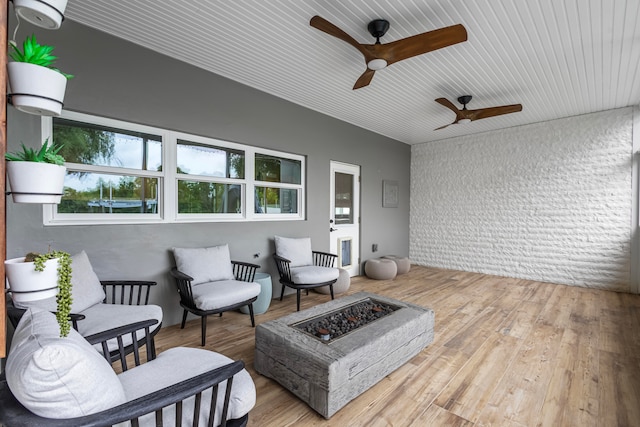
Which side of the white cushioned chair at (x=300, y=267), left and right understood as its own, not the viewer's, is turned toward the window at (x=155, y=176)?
right

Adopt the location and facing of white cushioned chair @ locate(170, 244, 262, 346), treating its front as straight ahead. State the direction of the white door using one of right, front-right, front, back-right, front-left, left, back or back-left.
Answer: left

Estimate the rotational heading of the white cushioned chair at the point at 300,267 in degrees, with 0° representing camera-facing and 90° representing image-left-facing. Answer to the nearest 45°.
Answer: approximately 315°

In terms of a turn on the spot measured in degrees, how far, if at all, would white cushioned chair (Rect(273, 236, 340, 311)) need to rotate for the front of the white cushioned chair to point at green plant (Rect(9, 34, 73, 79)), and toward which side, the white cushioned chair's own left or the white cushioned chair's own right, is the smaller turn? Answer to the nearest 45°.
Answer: approximately 45° to the white cushioned chair's own right

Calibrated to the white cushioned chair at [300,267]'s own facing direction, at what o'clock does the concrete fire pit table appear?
The concrete fire pit table is roughly at 1 o'clock from the white cushioned chair.

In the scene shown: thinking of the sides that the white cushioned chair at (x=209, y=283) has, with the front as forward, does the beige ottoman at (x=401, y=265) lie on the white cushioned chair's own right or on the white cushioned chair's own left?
on the white cushioned chair's own left

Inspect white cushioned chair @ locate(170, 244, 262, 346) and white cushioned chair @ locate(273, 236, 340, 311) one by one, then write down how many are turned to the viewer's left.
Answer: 0

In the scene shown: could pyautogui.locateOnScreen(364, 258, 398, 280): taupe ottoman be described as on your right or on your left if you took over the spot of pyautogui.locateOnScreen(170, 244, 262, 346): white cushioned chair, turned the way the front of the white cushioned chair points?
on your left

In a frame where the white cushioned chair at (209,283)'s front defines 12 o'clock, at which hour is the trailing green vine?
The trailing green vine is roughly at 2 o'clock from the white cushioned chair.

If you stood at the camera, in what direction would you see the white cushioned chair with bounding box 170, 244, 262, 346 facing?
facing the viewer and to the right of the viewer

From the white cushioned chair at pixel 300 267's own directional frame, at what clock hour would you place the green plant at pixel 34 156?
The green plant is roughly at 2 o'clock from the white cushioned chair.

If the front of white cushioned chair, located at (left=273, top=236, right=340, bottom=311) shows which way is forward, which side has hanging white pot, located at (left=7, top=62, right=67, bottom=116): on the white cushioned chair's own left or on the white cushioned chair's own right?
on the white cushioned chair's own right

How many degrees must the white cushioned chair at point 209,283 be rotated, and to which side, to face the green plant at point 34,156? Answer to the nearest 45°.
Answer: approximately 45° to its right

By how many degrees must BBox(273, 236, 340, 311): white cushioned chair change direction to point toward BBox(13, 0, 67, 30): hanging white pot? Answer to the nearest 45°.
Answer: approximately 45° to its right

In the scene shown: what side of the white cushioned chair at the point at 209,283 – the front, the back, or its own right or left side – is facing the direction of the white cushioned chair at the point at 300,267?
left

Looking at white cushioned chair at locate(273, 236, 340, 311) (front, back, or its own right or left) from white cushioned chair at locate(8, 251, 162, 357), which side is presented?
right
